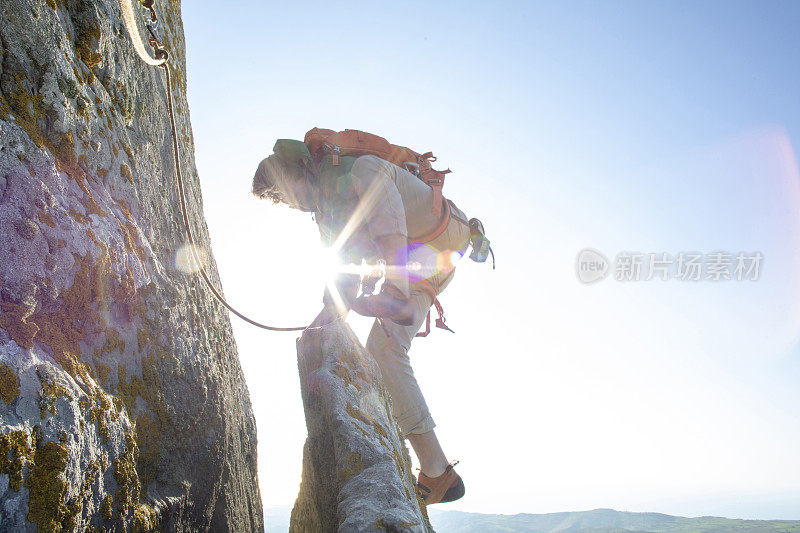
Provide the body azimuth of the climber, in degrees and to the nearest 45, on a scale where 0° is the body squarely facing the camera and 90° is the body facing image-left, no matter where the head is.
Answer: approximately 90°
